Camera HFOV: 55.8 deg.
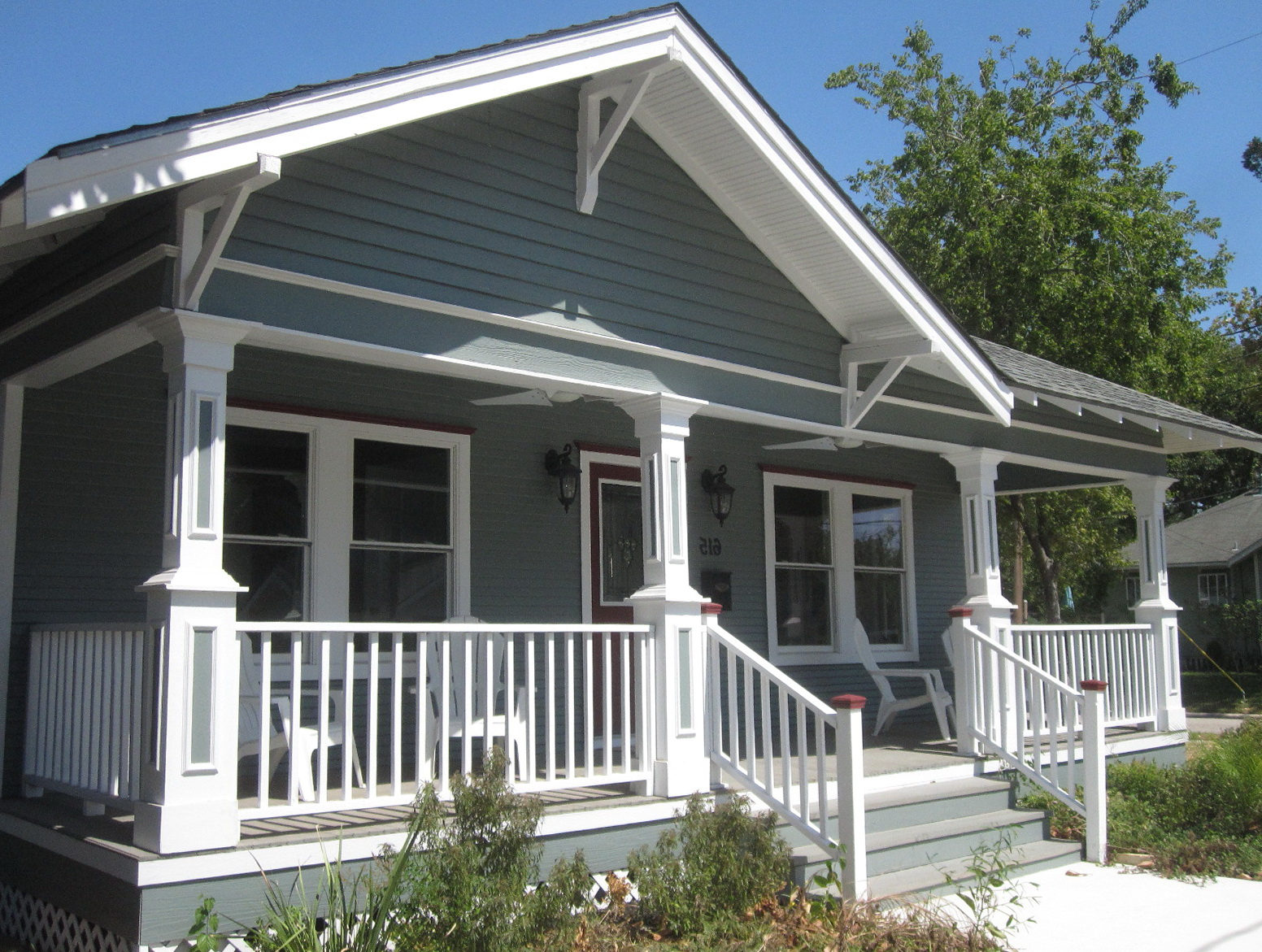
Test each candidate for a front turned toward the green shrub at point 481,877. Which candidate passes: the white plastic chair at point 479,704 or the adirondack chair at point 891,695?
the white plastic chair

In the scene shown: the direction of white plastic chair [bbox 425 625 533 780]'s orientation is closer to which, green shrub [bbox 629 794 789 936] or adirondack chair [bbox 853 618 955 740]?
the green shrub

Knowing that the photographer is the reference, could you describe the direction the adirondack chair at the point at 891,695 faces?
facing to the right of the viewer

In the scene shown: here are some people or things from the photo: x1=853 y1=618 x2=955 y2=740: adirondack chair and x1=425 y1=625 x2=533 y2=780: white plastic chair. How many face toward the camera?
1

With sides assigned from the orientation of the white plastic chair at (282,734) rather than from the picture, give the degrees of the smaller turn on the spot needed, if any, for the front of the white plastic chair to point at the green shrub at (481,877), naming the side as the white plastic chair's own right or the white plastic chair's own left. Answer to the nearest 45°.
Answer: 0° — it already faces it

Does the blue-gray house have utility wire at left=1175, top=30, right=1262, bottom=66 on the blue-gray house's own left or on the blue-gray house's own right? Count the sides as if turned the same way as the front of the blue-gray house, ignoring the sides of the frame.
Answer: on the blue-gray house's own left

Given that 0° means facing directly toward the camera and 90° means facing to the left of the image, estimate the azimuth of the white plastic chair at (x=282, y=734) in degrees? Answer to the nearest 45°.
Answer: approximately 315°

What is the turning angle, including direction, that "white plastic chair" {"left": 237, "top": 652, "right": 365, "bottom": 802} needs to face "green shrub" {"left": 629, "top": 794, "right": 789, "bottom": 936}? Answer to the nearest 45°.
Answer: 0° — it already faces it

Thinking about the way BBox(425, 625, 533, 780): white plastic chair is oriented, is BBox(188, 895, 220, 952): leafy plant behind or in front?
in front

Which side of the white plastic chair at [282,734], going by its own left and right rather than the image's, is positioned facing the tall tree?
left

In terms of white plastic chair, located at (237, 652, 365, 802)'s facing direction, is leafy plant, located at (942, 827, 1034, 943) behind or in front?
in front

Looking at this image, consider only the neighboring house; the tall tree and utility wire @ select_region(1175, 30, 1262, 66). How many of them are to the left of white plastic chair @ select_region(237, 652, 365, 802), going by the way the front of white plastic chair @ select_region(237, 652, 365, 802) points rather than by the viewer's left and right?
3
